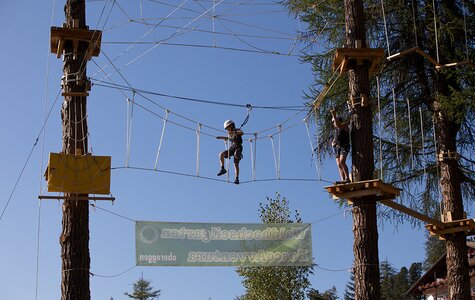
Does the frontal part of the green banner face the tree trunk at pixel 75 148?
no

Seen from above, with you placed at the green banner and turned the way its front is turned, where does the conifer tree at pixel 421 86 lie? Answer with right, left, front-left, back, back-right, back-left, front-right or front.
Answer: front-right

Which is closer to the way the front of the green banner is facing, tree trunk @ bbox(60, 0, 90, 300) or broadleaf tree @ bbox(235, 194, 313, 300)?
the broadleaf tree

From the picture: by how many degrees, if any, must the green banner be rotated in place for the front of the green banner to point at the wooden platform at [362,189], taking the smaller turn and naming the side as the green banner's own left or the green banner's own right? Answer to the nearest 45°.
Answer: approximately 90° to the green banner's own right

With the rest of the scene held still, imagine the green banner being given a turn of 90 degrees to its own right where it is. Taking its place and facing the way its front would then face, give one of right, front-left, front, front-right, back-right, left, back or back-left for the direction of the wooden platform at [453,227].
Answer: front-left

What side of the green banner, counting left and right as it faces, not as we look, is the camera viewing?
back

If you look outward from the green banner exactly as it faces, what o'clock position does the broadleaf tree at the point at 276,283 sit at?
The broadleaf tree is roughly at 12 o'clock from the green banner.

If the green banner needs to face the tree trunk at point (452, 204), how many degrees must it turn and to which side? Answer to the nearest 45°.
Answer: approximately 45° to its right

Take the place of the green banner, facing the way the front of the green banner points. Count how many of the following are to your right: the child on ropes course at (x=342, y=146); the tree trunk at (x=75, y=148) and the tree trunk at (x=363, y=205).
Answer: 2

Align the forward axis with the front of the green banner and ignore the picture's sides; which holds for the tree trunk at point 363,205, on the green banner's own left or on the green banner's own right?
on the green banner's own right

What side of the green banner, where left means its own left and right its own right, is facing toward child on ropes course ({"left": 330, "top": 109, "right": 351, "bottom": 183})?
right

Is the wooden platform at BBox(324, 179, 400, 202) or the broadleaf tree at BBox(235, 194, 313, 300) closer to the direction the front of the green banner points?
the broadleaf tree
